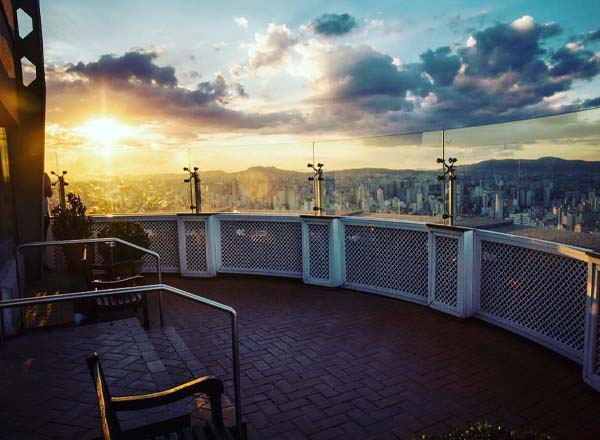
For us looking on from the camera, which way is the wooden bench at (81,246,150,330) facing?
facing to the right of the viewer

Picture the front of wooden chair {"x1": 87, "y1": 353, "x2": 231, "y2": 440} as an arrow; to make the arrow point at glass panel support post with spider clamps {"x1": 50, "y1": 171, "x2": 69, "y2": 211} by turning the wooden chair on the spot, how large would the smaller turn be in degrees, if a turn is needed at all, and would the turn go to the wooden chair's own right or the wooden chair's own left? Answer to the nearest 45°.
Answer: approximately 90° to the wooden chair's own left

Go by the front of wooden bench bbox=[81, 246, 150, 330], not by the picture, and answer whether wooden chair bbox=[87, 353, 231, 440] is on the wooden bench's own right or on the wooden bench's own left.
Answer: on the wooden bench's own right

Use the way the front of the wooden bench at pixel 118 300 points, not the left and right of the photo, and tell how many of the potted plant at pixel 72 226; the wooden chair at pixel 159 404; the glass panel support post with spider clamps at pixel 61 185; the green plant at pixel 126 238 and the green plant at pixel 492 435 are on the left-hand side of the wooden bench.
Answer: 3
